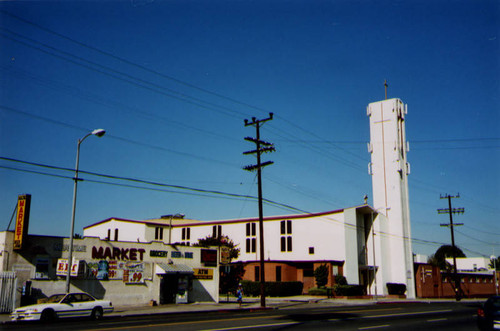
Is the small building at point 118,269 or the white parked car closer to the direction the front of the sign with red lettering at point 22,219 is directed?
the white parked car

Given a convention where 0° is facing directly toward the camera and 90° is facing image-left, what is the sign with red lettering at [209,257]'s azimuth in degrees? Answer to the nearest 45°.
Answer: approximately 0°

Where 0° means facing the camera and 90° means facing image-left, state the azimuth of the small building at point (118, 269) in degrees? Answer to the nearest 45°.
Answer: approximately 0°
